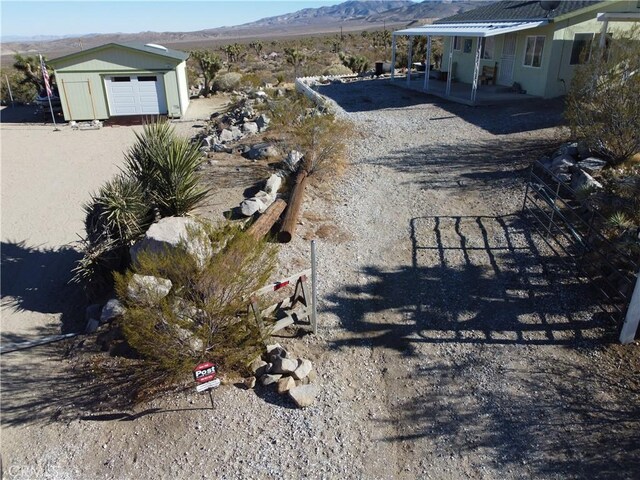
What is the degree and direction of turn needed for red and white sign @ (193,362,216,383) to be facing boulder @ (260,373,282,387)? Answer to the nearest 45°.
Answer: approximately 90° to its left

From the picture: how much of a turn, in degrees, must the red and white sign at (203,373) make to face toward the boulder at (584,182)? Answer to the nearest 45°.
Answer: approximately 135° to its left

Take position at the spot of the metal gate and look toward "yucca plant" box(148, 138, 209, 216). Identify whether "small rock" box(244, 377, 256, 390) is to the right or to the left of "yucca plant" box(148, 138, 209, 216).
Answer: left

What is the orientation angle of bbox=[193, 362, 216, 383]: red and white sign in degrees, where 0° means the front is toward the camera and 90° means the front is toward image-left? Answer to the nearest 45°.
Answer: approximately 0°

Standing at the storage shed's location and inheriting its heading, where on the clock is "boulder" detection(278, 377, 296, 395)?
The boulder is roughly at 12 o'clock from the storage shed.

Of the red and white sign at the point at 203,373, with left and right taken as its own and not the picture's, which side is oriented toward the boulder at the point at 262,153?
back

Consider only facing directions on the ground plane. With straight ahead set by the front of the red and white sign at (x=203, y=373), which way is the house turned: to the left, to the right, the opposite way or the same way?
to the right

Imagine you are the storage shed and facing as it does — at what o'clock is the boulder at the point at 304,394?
The boulder is roughly at 12 o'clock from the storage shed.

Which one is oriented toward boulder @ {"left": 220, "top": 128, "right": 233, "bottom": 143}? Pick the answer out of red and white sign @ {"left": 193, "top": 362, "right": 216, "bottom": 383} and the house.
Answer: the house

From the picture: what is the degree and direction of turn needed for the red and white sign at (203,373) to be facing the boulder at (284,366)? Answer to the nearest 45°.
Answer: approximately 90° to its left

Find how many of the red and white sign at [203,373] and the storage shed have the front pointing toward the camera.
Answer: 2
